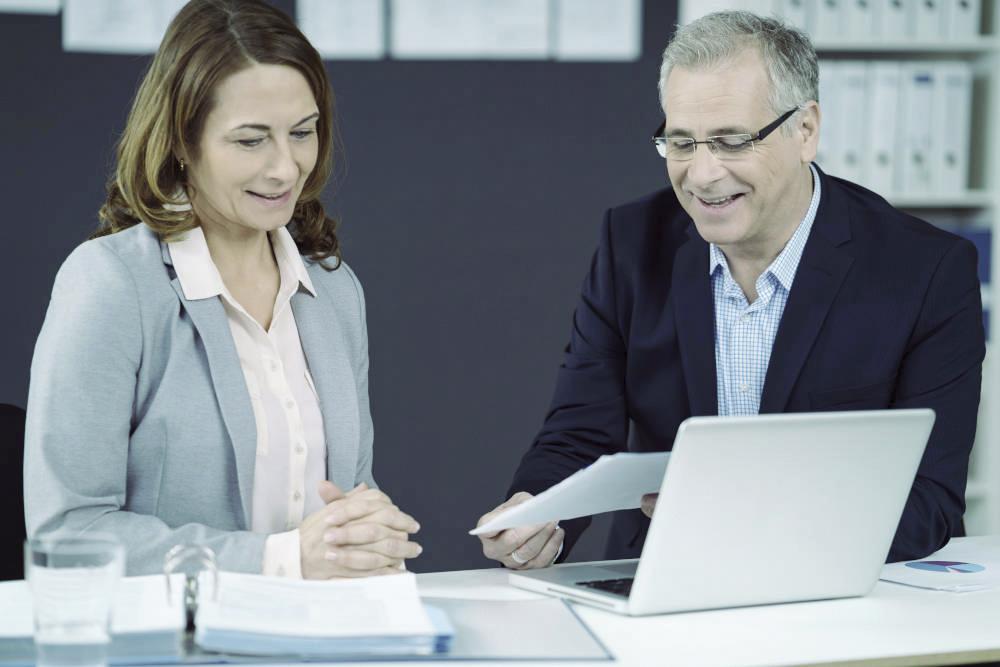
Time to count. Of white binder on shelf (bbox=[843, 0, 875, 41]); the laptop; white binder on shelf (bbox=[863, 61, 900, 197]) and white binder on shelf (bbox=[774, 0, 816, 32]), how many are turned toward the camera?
3

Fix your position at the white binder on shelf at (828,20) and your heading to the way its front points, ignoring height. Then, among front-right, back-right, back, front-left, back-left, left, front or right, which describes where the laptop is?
front

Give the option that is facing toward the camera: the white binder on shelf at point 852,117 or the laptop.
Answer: the white binder on shelf

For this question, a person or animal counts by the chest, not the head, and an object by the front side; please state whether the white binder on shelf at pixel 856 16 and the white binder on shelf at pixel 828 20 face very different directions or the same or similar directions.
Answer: same or similar directions

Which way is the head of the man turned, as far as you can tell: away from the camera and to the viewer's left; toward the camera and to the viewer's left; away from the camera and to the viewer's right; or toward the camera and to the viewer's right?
toward the camera and to the viewer's left

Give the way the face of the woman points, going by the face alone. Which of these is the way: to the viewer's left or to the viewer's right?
to the viewer's right

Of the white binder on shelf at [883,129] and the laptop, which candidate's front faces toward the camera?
the white binder on shelf

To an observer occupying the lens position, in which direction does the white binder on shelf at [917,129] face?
facing the viewer

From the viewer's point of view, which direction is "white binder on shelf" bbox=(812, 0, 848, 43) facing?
toward the camera

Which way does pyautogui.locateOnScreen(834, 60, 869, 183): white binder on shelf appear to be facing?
toward the camera

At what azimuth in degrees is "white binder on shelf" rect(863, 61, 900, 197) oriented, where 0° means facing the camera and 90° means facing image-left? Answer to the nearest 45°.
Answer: approximately 0°

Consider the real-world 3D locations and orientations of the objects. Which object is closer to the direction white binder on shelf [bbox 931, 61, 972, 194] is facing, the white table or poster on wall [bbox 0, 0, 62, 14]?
the white table

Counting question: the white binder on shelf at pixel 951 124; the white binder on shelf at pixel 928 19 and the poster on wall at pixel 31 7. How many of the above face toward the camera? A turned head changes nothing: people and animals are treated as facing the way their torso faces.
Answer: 3

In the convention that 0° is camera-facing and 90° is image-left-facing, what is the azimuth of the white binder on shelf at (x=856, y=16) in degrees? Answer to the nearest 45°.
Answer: approximately 0°

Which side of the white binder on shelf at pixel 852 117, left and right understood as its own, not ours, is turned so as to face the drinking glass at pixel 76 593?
front

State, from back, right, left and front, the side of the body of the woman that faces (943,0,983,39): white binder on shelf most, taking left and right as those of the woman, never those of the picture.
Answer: left

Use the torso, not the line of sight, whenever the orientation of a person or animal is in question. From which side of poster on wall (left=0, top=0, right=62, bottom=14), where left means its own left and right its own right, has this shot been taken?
front
